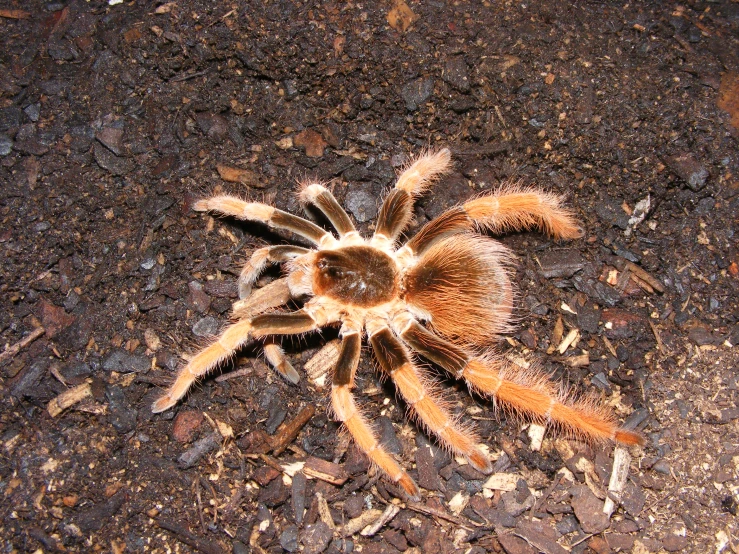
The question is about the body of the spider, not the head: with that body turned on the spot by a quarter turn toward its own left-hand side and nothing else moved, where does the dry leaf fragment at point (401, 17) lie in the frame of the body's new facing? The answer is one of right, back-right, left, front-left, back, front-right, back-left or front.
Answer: back

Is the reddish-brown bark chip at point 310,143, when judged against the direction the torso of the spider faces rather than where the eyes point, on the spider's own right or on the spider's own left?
on the spider's own right

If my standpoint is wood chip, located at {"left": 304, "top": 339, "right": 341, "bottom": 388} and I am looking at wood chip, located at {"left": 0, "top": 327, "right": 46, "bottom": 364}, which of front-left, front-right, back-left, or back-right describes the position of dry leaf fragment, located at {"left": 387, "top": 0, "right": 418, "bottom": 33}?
back-right

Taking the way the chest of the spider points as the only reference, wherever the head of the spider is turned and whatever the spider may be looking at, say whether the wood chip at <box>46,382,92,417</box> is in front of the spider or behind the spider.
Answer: in front

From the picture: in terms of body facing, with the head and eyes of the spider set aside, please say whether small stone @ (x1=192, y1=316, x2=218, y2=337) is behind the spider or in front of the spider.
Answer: in front

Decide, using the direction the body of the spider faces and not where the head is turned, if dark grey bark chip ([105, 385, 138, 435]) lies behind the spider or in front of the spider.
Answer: in front

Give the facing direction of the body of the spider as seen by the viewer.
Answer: to the viewer's left

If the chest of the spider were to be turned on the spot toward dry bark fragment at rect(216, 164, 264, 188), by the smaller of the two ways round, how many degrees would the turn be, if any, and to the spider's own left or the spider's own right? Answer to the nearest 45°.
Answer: approximately 45° to the spider's own right

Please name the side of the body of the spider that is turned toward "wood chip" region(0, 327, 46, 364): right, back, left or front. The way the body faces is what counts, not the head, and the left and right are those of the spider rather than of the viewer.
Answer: front

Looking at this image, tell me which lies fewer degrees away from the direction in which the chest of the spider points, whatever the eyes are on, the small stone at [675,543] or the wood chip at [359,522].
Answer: the wood chip

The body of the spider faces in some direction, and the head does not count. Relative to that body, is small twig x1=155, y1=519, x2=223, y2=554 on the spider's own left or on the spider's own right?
on the spider's own left

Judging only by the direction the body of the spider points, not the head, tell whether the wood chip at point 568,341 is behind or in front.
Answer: behind

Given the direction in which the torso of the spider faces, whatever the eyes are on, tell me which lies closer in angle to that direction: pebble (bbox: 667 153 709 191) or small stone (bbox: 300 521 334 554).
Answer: the small stone

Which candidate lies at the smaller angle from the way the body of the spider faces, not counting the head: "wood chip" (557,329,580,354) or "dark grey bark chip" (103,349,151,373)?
the dark grey bark chip

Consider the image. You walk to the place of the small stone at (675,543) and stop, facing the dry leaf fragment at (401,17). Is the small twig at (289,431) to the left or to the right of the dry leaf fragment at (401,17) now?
left

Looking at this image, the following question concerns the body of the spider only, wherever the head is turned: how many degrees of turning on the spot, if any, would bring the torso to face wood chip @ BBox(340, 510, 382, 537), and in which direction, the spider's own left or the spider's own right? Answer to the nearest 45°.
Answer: approximately 90° to the spider's own left

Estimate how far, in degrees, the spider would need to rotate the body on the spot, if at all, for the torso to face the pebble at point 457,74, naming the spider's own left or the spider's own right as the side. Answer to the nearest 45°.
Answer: approximately 90° to the spider's own right
